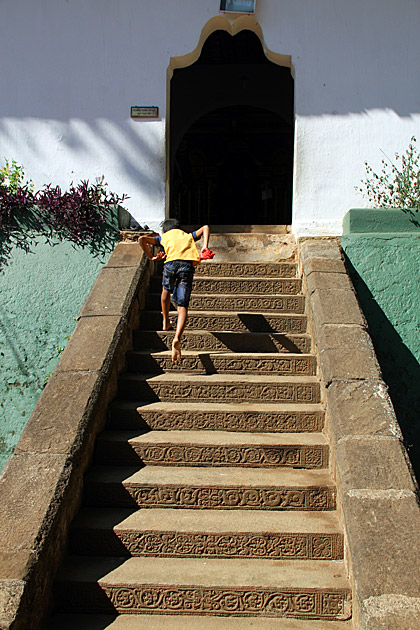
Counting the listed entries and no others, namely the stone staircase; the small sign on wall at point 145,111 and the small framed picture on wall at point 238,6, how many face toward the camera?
3

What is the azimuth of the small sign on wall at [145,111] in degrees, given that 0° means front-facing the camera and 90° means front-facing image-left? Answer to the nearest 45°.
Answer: approximately 0°

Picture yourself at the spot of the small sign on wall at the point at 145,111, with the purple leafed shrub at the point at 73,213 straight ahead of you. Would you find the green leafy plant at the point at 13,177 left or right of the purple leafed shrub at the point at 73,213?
right

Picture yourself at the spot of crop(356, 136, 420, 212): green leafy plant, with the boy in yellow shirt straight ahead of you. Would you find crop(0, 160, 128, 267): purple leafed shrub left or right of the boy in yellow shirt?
right

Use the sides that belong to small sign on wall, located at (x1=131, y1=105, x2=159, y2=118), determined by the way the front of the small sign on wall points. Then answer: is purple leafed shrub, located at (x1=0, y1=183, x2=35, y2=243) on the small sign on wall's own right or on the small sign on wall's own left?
on the small sign on wall's own right

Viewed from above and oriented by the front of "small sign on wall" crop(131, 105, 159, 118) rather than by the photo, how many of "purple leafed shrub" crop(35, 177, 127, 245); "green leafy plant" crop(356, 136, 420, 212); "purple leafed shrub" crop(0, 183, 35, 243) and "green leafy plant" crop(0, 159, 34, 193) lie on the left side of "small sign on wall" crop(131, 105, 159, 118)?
1

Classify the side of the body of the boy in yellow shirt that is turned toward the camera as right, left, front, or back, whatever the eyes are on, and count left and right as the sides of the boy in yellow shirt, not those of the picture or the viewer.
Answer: back

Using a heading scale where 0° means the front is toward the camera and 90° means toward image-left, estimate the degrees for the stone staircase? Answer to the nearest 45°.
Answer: approximately 0°
